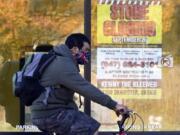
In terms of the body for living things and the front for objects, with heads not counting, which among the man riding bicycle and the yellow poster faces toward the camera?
the yellow poster

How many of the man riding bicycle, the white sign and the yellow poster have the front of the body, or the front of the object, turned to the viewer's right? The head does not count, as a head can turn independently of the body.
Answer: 1

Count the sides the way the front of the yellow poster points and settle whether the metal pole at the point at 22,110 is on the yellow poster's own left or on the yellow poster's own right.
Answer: on the yellow poster's own right

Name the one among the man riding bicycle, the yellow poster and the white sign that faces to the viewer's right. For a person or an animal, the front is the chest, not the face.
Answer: the man riding bicycle

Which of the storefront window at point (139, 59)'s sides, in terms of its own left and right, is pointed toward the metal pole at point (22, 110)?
right

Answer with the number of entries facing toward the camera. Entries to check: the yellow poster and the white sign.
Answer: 2

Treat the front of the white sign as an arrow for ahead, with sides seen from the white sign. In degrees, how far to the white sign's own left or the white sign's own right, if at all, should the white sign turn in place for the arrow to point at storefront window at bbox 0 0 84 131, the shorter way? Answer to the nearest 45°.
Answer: approximately 90° to the white sign's own right

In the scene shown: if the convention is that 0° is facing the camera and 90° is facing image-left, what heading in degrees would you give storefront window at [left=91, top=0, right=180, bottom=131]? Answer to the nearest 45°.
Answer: approximately 0°

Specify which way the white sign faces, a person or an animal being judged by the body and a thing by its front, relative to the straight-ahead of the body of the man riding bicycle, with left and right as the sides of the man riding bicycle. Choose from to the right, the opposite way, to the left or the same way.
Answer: to the right

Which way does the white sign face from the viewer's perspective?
toward the camera

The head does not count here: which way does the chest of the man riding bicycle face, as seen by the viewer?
to the viewer's right

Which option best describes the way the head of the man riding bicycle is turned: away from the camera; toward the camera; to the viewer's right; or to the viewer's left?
to the viewer's right

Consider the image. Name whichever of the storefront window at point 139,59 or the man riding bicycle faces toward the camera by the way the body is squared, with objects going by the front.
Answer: the storefront window

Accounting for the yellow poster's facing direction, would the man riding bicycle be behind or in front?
in front

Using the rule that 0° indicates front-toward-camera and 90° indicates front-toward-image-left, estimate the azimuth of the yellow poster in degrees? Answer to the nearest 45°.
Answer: approximately 0°

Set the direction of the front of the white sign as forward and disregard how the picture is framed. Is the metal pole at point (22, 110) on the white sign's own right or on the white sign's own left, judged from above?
on the white sign's own right

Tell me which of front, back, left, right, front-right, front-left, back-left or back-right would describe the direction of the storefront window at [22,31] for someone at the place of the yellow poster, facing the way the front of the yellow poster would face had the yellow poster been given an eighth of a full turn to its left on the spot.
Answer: back-right
